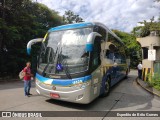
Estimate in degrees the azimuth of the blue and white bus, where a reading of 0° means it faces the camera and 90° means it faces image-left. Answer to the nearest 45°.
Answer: approximately 45°

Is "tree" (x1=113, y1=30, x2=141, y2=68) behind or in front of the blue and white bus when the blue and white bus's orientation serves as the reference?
behind
